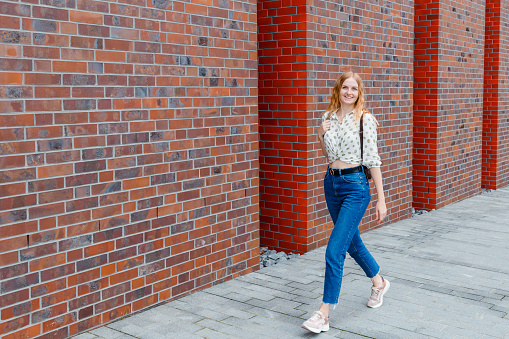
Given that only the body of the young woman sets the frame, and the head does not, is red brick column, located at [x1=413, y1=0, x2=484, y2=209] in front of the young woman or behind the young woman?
behind

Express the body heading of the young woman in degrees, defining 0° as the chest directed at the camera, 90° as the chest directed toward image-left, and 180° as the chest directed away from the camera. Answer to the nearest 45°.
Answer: approximately 45°

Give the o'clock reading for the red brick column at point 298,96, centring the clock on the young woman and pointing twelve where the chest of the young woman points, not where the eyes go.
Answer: The red brick column is roughly at 4 o'clock from the young woman.
